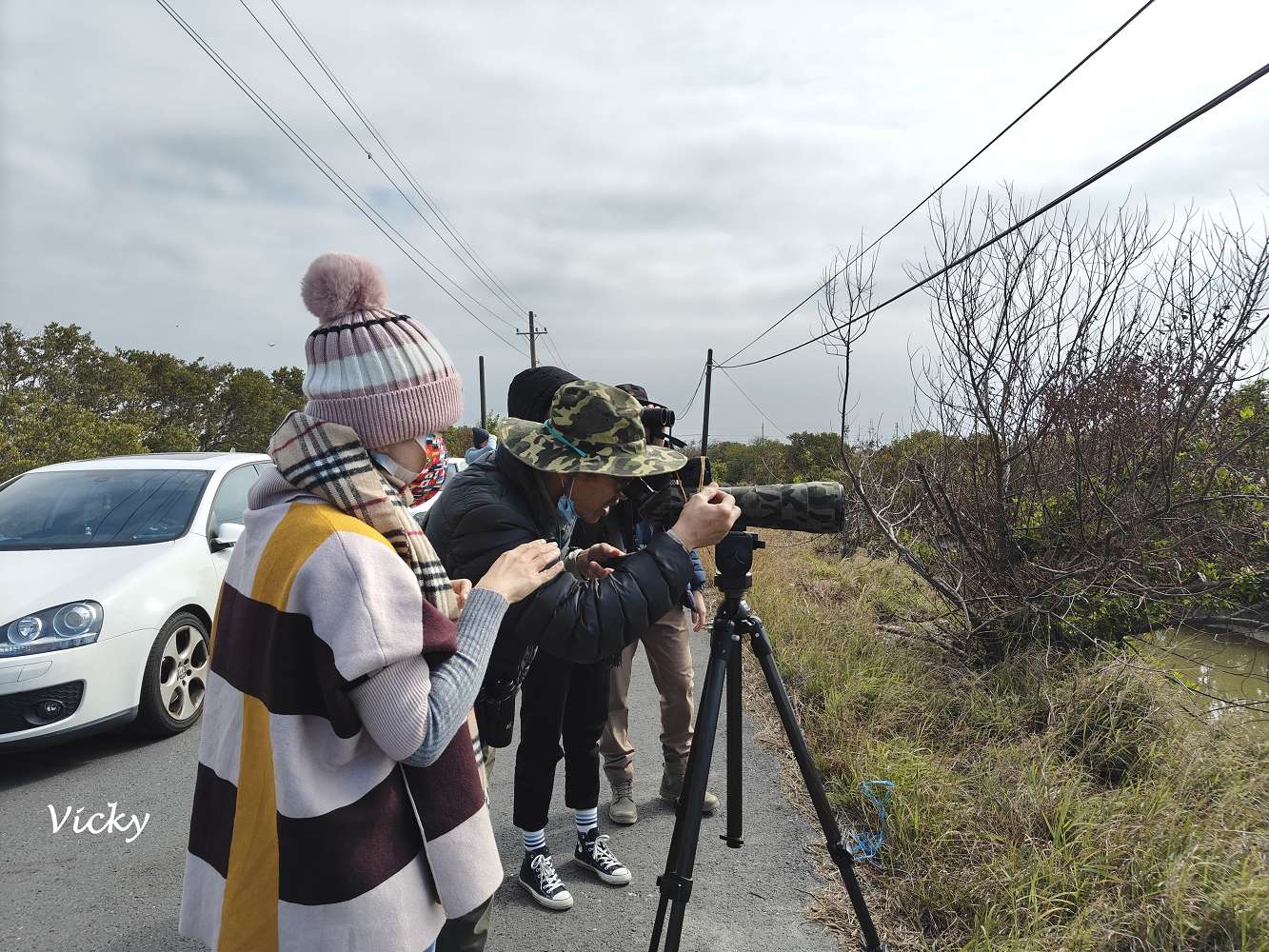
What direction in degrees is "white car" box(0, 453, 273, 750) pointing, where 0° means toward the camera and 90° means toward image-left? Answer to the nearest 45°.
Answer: approximately 45°

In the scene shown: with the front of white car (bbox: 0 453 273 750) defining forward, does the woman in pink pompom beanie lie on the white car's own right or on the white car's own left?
on the white car's own left

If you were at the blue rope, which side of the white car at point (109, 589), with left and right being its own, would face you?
left

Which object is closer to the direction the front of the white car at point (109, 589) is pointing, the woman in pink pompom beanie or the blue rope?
the woman in pink pompom beanie

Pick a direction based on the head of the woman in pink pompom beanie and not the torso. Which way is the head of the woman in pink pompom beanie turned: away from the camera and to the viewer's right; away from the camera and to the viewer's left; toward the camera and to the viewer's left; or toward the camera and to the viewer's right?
away from the camera and to the viewer's right
